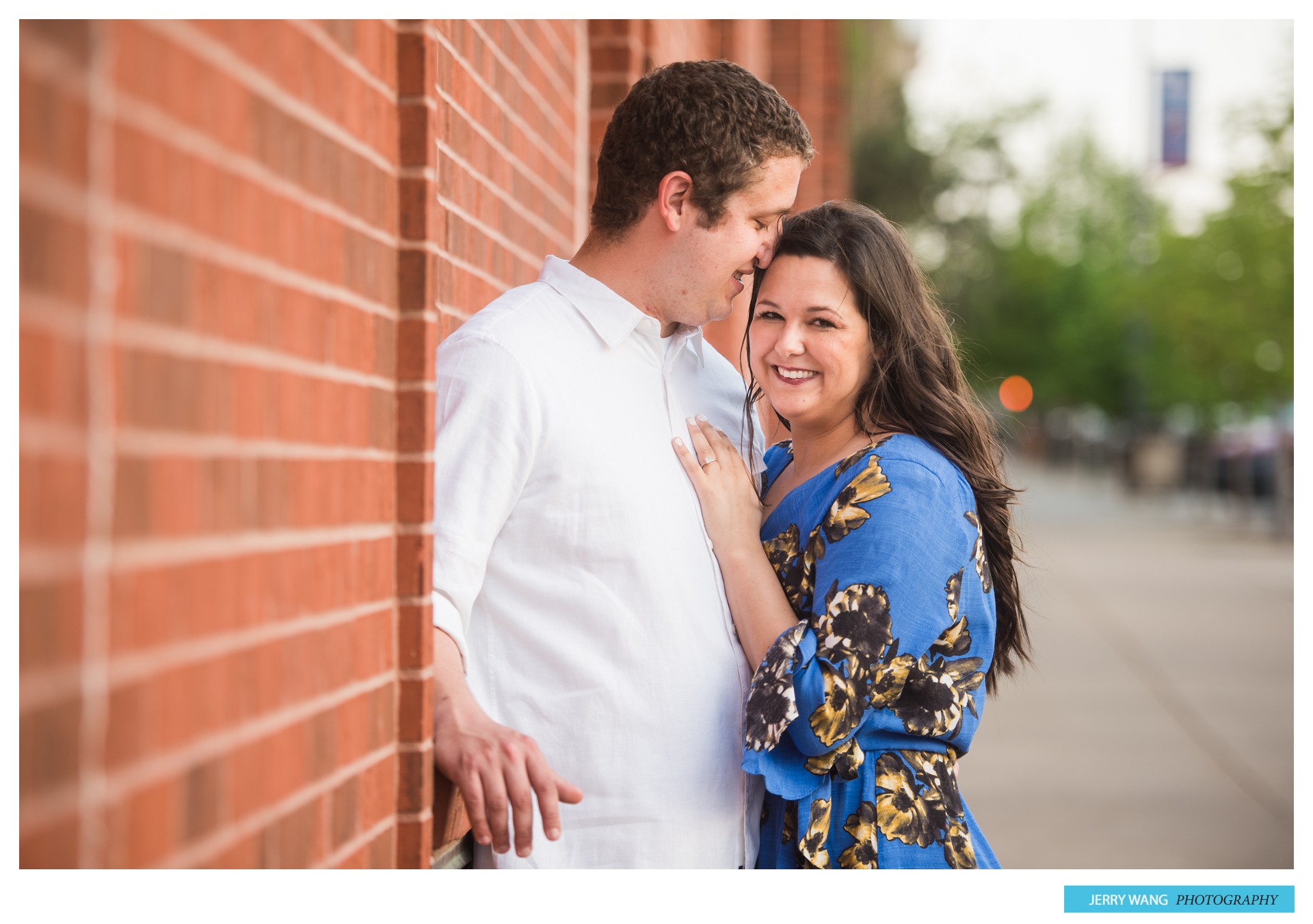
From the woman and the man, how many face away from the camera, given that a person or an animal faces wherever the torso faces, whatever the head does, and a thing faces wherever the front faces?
0

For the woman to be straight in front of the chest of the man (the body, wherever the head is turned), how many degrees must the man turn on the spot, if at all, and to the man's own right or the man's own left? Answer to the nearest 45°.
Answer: approximately 45° to the man's own left

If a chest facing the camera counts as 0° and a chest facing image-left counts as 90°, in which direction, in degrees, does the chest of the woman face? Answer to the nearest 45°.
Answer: approximately 45°

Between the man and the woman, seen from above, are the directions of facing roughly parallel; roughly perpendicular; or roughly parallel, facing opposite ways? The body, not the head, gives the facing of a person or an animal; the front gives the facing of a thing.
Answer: roughly perpendicular

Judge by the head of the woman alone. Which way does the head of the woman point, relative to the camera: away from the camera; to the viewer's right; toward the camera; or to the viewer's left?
toward the camera

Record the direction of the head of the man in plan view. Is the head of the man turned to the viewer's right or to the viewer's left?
to the viewer's right
